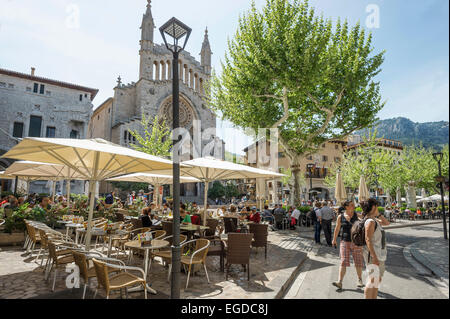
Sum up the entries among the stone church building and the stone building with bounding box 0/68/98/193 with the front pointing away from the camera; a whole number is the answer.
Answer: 0

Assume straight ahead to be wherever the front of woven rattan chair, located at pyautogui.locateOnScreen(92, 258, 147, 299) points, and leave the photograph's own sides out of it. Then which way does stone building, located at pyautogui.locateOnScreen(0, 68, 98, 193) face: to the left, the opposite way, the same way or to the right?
to the right

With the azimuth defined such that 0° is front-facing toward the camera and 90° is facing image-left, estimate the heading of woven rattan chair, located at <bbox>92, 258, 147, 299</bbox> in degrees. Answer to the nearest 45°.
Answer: approximately 225°

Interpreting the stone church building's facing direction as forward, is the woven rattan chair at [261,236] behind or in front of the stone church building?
in front

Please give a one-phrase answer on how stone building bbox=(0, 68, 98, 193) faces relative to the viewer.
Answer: facing the viewer and to the right of the viewer

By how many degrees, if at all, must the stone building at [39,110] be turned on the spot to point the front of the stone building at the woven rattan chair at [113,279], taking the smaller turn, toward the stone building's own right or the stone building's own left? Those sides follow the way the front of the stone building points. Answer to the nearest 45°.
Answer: approximately 45° to the stone building's own right

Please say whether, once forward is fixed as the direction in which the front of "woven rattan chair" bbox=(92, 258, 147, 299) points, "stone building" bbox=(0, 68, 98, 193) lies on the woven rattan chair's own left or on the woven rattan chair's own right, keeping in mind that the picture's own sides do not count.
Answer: on the woven rattan chair's own left

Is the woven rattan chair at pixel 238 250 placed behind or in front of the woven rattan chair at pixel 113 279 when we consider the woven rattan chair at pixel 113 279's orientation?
in front

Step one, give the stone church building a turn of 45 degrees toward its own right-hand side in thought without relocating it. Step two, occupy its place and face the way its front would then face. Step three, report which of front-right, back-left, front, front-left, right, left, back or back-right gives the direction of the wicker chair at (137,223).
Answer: front

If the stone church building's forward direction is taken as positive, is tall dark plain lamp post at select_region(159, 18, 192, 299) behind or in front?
in front

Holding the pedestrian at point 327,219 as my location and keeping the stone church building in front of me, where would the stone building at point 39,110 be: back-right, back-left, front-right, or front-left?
front-left

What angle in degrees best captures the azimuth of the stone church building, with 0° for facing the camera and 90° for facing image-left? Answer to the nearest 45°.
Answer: approximately 315°
